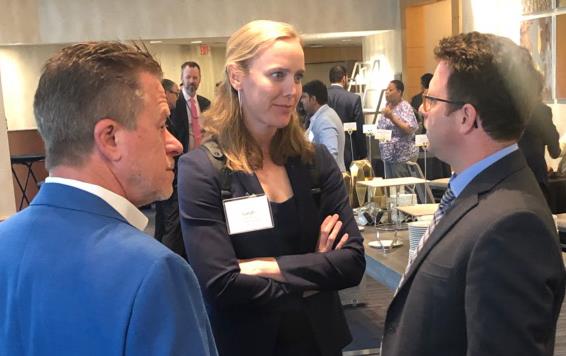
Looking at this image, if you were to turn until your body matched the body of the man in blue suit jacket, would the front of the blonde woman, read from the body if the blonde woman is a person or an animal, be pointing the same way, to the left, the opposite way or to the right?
to the right

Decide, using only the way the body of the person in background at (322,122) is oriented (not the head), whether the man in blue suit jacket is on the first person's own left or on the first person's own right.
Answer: on the first person's own left

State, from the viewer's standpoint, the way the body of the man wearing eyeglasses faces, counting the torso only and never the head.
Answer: to the viewer's left

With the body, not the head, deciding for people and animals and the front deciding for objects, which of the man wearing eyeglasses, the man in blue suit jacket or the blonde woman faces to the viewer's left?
the man wearing eyeglasses

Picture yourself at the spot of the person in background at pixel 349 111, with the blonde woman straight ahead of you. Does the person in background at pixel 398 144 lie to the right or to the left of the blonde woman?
left

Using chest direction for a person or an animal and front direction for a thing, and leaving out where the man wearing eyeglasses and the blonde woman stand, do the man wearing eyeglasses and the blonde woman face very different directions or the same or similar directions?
very different directions

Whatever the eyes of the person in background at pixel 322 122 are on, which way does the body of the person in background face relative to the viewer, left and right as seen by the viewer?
facing to the left of the viewer

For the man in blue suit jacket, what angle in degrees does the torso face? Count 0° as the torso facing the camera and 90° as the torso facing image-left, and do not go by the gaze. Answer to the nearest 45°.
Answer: approximately 225°

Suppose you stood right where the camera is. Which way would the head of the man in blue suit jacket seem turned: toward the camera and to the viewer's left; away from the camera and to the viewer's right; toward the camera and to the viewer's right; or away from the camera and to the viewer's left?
away from the camera and to the viewer's right
